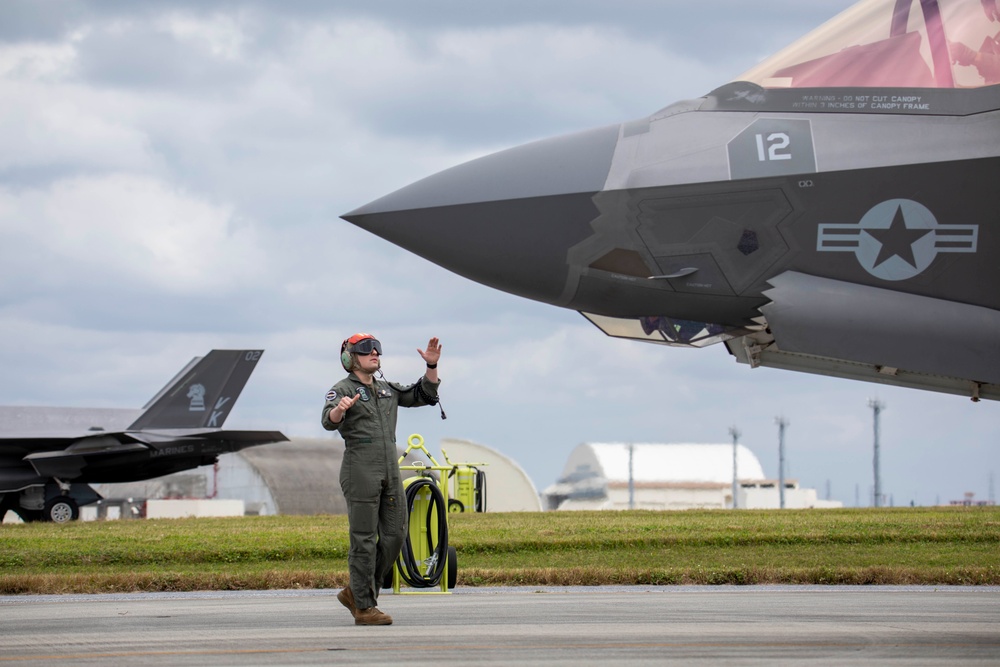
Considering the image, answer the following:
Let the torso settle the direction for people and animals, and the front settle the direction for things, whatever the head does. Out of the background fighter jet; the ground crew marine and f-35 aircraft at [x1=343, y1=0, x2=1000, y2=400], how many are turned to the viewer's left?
2

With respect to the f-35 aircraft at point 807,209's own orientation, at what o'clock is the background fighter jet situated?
The background fighter jet is roughly at 2 o'clock from the f-35 aircraft.

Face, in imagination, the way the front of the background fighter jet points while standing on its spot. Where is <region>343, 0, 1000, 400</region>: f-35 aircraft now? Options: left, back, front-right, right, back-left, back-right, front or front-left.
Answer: left

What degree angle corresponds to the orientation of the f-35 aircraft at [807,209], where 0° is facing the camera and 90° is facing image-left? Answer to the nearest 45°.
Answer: approximately 90°

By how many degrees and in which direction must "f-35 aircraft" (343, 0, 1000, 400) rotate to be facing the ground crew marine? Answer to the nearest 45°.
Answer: approximately 45° to its right

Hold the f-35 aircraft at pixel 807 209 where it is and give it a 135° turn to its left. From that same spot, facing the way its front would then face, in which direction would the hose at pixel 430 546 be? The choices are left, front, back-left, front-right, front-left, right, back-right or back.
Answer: back

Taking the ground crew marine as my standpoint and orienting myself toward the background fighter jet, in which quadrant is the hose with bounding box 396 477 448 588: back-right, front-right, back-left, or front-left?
front-right

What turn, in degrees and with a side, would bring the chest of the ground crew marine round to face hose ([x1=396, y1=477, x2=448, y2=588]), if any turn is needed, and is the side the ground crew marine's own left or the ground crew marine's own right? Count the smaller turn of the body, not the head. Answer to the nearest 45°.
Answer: approximately 135° to the ground crew marine's own left

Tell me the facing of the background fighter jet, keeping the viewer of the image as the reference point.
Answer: facing to the left of the viewer

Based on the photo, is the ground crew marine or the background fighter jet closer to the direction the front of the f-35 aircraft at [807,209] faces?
the ground crew marine

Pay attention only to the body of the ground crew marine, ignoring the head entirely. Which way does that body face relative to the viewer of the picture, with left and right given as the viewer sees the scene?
facing the viewer and to the right of the viewer

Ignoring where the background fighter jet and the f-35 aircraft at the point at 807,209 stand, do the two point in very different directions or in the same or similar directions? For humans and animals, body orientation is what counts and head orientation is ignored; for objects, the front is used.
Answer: same or similar directions

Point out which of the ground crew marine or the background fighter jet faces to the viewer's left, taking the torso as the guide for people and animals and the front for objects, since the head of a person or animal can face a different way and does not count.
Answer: the background fighter jet

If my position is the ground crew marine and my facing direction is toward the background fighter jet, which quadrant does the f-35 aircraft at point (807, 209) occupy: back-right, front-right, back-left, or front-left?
back-right
